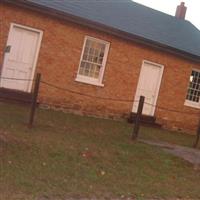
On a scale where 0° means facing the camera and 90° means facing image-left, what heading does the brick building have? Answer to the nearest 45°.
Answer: approximately 0°
